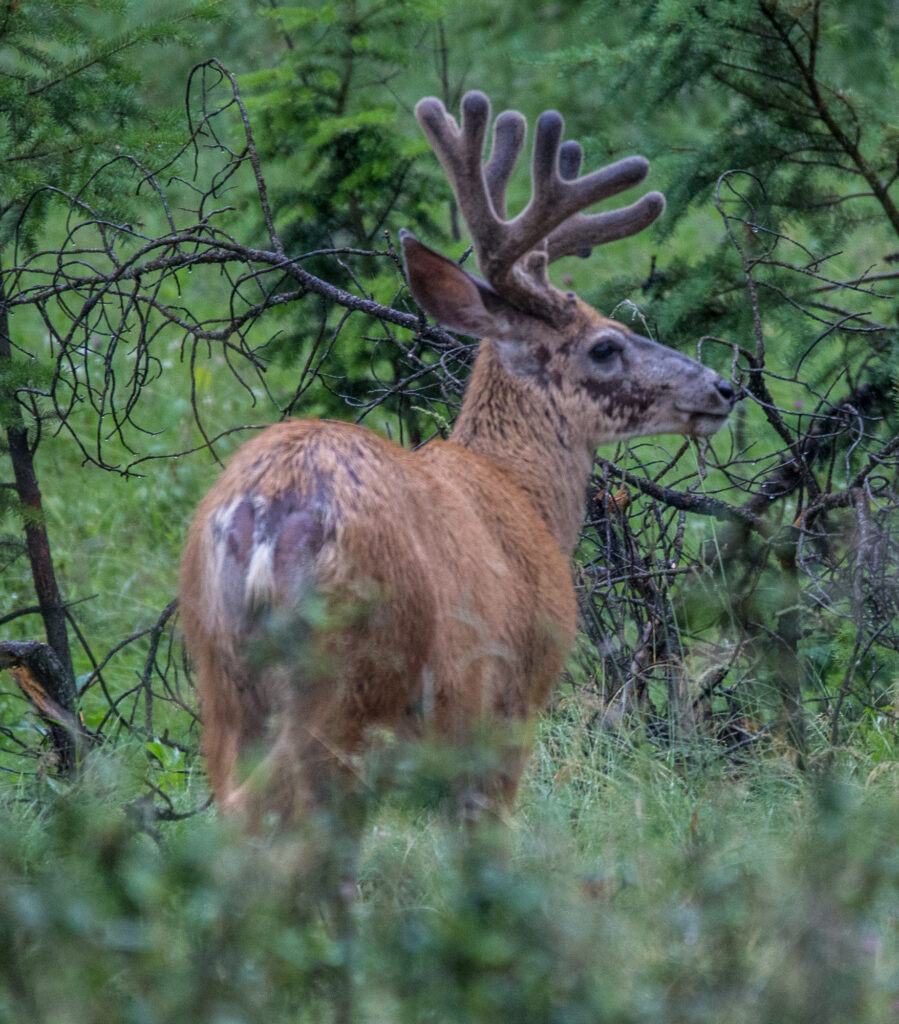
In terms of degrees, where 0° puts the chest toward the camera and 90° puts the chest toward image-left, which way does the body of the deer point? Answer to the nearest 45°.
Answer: approximately 225°

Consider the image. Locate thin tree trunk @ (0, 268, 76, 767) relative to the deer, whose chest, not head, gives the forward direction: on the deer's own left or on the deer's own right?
on the deer's own left
